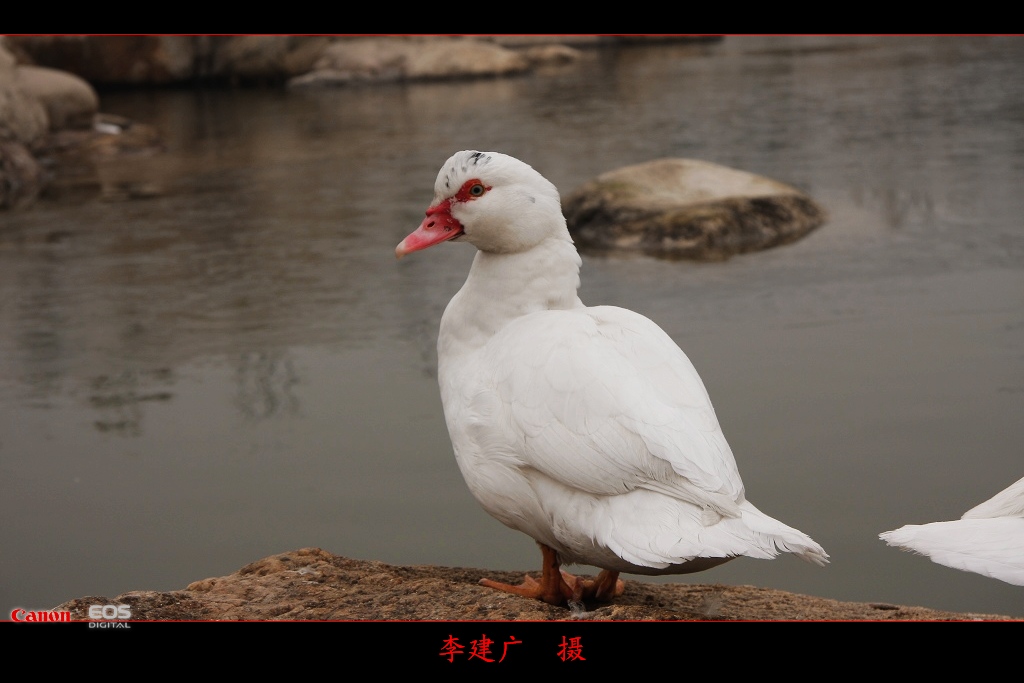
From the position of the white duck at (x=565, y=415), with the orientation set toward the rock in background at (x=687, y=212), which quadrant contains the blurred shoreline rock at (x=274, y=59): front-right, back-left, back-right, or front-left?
front-left

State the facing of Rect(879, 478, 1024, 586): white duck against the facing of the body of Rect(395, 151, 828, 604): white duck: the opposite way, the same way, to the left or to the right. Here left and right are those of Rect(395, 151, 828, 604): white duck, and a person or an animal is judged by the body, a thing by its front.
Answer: the opposite way

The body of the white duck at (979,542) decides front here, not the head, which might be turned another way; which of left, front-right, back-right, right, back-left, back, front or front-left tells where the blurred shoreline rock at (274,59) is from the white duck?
back-left

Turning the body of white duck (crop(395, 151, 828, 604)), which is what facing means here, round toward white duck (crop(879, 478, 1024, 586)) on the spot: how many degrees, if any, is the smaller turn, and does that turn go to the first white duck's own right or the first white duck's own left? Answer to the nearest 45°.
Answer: approximately 135° to the first white duck's own left

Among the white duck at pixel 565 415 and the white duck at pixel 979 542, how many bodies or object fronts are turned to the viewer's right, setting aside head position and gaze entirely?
1

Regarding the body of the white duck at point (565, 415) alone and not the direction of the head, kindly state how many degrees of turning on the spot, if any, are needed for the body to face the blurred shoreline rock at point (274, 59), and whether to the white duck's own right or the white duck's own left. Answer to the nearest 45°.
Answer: approximately 90° to the white duck's own right

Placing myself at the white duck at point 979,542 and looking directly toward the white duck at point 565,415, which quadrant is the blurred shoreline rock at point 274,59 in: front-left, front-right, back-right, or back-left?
front-right

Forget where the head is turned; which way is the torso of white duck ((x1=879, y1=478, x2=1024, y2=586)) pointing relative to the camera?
to the viewer's right

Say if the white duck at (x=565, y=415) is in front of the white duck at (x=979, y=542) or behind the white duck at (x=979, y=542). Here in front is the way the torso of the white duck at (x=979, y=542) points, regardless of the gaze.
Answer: behind

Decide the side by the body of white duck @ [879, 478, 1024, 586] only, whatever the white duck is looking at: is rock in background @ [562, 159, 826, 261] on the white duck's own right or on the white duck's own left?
on the white duck's own left

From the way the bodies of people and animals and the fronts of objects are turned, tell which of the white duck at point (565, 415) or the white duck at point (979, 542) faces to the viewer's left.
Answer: the white duck at point (565, 415)

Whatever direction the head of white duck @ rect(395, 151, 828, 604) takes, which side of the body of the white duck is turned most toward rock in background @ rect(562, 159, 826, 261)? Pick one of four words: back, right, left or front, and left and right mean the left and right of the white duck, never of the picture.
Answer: right

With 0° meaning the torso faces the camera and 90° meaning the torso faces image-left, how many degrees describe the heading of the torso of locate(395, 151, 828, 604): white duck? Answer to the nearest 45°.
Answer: approximately 90°
